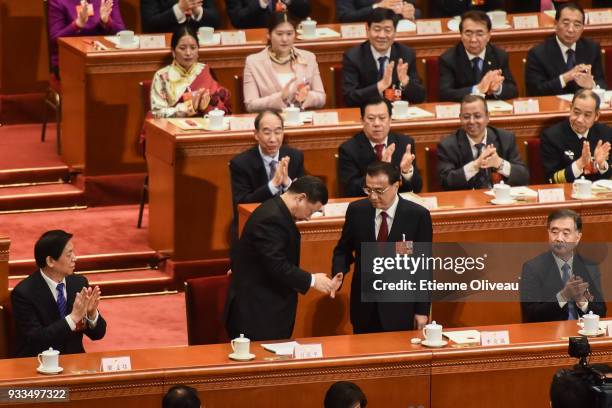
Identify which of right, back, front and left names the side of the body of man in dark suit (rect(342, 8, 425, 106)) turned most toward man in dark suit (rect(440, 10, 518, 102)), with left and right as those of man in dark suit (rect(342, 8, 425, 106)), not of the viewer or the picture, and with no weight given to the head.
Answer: left

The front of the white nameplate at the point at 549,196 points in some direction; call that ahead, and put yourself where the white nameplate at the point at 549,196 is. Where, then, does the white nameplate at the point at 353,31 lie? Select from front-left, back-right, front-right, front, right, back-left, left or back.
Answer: back-right

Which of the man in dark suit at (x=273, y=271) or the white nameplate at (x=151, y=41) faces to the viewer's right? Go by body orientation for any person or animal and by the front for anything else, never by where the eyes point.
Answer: the man in dark suit

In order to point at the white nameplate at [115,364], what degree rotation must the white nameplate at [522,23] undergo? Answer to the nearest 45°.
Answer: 0° — it already faces it

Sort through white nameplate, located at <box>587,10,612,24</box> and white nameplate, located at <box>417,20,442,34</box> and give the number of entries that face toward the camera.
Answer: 2

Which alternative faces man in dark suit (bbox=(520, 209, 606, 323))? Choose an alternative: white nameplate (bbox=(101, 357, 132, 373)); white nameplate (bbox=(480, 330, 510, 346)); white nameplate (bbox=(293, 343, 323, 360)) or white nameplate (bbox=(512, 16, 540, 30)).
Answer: white nameplate (bbox=(512, 16, 540, 30))

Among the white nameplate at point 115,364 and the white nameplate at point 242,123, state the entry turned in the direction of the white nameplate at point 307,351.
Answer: the white nameplate at point 242,123

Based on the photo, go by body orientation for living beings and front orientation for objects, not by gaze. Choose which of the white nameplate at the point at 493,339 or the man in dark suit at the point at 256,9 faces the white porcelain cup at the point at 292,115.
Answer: the man in dark suit

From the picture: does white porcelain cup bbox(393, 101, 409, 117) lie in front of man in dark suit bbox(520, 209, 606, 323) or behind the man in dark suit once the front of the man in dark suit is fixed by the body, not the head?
behind
